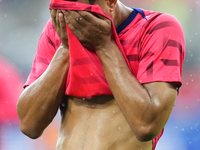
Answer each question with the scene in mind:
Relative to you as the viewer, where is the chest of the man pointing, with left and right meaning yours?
facing the viewer and to the left of the viewer

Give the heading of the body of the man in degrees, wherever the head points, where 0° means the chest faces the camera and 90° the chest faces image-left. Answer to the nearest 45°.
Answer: approximately 45°
